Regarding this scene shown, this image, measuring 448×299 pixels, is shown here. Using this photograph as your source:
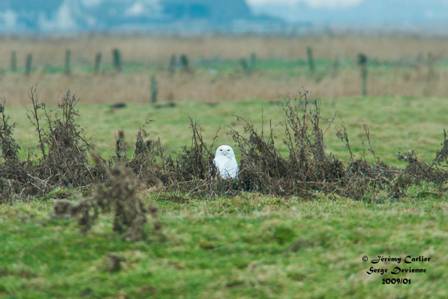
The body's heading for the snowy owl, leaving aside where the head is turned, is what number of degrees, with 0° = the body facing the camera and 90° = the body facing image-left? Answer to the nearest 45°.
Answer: approximately 0°

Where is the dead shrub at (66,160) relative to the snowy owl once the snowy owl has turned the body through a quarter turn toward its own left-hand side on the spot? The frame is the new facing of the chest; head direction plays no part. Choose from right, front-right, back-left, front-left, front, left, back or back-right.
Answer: back
